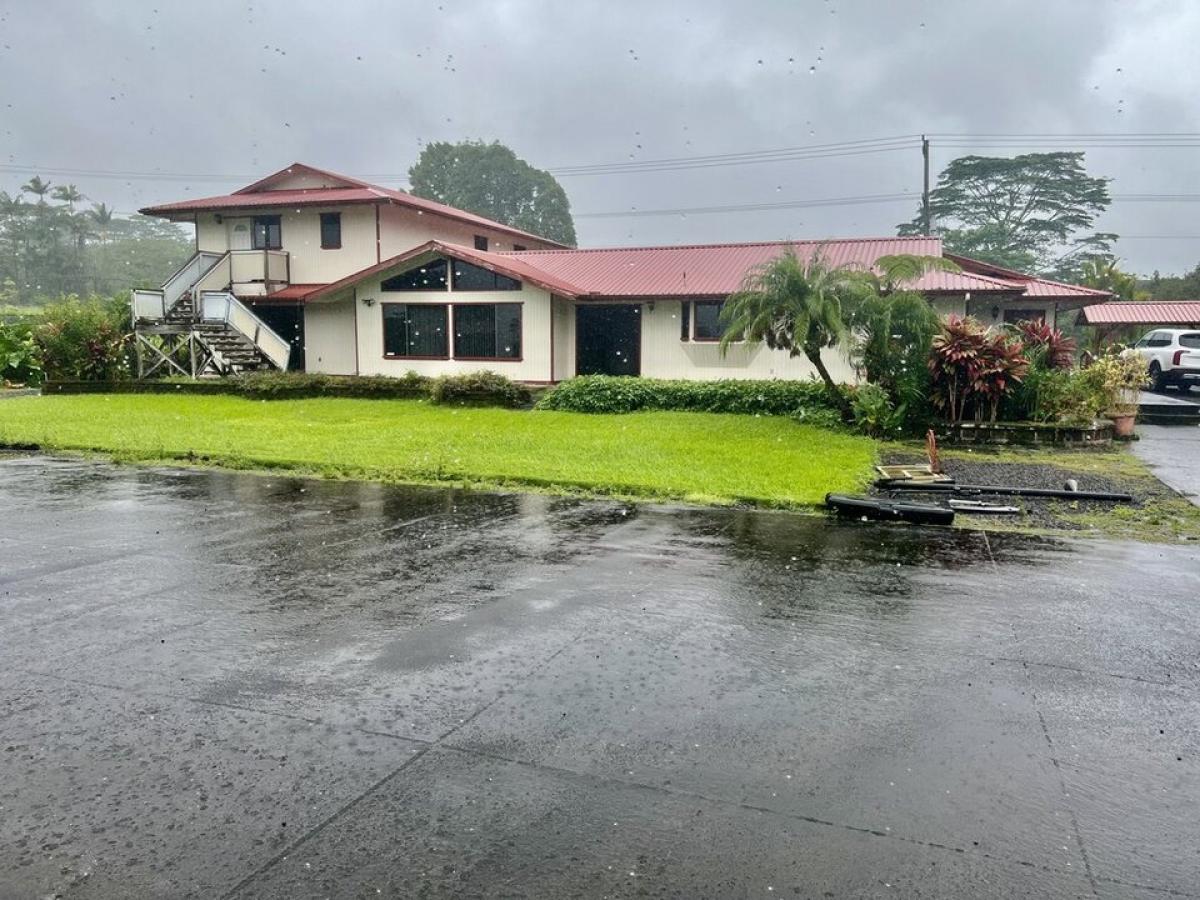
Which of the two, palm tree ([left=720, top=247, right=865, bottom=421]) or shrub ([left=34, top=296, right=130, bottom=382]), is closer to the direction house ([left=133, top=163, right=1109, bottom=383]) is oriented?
the palm tree

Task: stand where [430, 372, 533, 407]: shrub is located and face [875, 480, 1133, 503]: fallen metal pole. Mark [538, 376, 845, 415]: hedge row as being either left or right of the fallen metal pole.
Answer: left

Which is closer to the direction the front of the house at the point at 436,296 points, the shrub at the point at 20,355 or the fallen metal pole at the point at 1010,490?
the fallen metal pole

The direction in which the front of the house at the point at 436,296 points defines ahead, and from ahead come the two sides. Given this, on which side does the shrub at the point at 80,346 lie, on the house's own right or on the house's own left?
on the house's own right

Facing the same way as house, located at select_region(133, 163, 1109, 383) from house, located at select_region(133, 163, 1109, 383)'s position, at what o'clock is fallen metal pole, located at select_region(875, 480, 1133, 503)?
The fallen metal pole is roughly at 11 o'clock from the house.

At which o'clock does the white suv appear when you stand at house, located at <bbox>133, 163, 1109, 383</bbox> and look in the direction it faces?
The white suv is roughly at 9 o'clock from the house.

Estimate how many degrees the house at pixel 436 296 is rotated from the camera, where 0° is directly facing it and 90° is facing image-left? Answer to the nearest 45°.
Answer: approximately 0°

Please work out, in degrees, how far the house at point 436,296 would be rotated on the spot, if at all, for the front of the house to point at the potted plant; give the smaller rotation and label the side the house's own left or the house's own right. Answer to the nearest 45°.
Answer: approximately 45° to the house's own left
